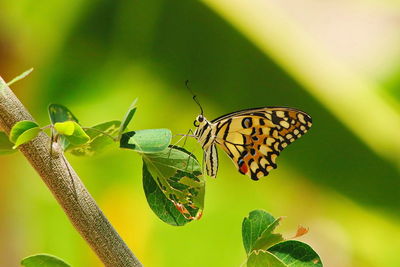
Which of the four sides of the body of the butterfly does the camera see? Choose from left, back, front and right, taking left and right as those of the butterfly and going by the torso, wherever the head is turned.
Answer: left
